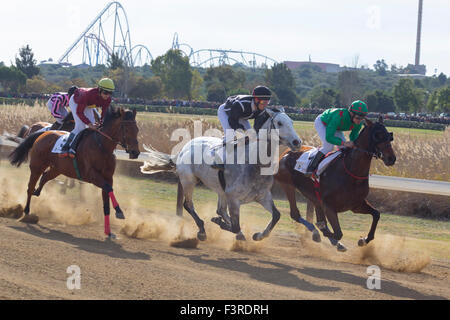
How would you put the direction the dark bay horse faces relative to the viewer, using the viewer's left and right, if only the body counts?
facing the viewer and to the right of the viewer

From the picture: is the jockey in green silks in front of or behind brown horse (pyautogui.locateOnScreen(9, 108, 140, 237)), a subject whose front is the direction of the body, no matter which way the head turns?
in front

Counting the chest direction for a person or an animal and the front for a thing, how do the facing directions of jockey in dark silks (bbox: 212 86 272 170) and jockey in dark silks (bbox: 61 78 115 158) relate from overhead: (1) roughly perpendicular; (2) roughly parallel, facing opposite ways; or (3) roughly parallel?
roughly parallel

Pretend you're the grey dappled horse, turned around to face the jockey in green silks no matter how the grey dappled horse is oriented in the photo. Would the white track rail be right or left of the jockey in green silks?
left

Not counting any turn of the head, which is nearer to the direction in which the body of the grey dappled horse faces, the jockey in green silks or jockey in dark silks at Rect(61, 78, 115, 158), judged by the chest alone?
the jockey in green silks

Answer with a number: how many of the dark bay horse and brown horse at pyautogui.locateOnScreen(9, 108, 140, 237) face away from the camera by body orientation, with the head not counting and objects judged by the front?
0

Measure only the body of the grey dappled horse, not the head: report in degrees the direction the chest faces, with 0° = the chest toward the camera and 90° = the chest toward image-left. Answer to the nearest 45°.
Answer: approximately 315°

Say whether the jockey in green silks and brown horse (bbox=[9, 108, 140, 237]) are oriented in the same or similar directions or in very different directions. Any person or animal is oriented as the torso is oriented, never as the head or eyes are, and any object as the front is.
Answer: same or similar directions

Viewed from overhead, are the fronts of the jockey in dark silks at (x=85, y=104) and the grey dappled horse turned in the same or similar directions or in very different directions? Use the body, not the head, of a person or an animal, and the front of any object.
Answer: same or similar directions

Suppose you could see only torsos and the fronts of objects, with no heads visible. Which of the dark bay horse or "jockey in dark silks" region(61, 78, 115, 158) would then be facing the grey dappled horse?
the jockey in dark silks

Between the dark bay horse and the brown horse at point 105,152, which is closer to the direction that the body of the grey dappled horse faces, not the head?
the dark bay horse

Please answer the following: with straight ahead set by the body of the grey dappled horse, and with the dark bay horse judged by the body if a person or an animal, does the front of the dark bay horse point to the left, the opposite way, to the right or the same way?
the same way

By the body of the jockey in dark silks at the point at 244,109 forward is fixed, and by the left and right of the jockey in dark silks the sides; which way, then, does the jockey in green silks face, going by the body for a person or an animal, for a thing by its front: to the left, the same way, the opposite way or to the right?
the same way

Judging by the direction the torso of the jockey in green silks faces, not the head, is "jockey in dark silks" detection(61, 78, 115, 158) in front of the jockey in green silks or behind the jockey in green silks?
behind

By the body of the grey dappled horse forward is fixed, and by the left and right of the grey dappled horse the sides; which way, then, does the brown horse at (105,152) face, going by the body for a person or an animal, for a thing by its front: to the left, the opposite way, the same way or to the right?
the same way

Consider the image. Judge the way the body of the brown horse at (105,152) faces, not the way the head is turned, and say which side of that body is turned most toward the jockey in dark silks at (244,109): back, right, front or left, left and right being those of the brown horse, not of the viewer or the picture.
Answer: front

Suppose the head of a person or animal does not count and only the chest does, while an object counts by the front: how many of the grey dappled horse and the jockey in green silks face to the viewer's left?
0

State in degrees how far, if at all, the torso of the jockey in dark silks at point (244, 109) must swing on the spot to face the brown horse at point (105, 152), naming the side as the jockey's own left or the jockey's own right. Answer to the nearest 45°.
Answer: approximately 135° to the jockey's own right

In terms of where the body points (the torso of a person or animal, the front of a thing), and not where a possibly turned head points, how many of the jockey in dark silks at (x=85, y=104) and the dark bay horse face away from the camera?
0
